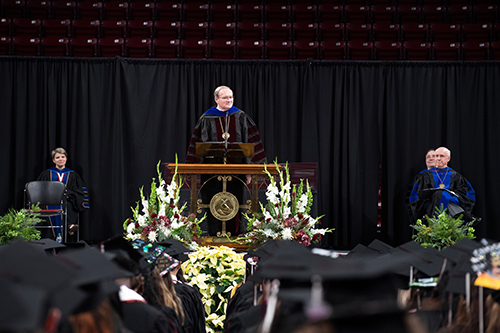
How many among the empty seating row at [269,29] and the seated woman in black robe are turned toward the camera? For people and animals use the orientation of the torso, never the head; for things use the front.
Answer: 2

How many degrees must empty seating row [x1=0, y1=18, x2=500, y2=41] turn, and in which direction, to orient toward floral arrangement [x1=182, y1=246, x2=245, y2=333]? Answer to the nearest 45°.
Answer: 0° — it already faces it

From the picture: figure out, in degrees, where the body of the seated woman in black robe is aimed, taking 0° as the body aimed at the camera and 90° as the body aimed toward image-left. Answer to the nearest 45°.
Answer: approximately 0°

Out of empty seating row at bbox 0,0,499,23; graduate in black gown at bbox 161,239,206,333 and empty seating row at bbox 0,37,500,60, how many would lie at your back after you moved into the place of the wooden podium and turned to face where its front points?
2

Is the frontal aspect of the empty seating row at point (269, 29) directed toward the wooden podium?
yes

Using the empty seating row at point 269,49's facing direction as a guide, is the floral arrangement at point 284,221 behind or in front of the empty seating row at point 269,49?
in front
